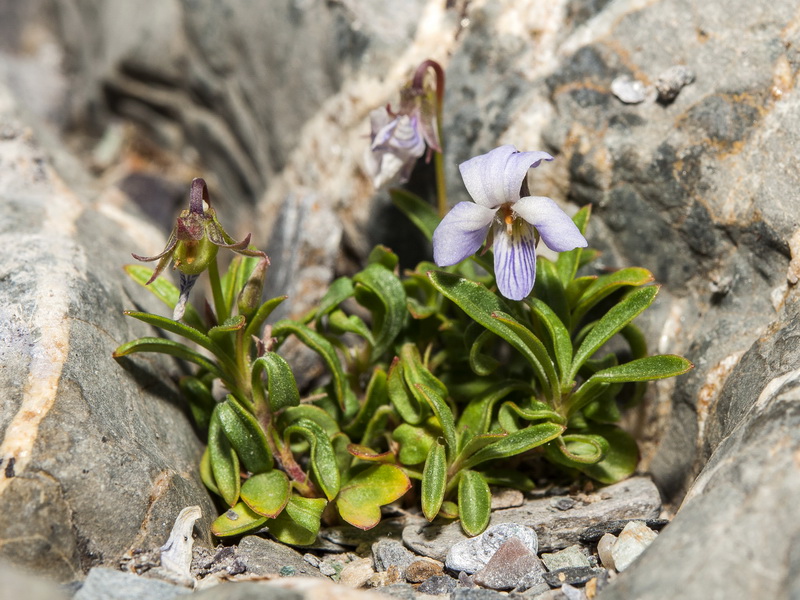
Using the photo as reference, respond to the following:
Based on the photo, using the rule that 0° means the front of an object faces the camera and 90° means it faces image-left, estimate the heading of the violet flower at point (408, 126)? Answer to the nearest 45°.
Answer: approximately 45°

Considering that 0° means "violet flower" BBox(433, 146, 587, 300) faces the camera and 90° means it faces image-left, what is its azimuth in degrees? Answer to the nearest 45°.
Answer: approximately 0°
